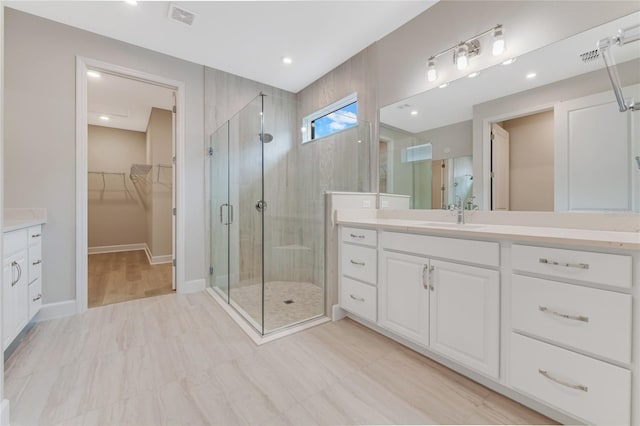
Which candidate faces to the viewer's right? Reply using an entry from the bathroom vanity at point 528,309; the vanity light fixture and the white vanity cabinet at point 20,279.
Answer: the white vanity cabinet

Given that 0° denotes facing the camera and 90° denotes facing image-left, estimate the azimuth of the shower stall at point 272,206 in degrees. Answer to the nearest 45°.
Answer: approximately 45°

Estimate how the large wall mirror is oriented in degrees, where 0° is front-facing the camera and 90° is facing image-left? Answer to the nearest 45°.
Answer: approximately 45°

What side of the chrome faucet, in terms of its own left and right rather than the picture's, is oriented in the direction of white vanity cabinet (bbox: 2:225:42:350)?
front

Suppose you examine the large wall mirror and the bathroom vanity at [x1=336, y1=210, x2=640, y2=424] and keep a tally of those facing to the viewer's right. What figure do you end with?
0

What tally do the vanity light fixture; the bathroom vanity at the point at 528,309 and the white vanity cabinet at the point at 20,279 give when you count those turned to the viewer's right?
1

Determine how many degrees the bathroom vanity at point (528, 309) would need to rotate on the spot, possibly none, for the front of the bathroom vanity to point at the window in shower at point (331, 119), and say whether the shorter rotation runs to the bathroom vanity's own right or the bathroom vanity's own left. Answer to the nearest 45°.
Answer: approximately 90° to the bathroom vanity's own right

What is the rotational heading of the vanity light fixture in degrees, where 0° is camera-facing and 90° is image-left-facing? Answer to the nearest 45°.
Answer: approximately 45°

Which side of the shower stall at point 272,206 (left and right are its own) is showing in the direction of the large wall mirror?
left

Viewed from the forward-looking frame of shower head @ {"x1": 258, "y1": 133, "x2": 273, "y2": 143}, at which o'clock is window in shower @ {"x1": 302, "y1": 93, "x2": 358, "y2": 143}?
The window in shower is roughly at 9 o'clock from the shower head.

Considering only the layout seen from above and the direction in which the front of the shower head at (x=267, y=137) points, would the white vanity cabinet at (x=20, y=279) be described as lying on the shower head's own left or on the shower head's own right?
on the shower head's own right

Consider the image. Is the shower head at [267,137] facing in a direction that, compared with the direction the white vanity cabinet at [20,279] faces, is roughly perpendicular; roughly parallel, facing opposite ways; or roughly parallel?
roughly perpendicular

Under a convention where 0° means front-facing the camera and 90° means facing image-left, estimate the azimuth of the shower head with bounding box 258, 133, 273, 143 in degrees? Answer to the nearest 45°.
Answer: approximately 315°
